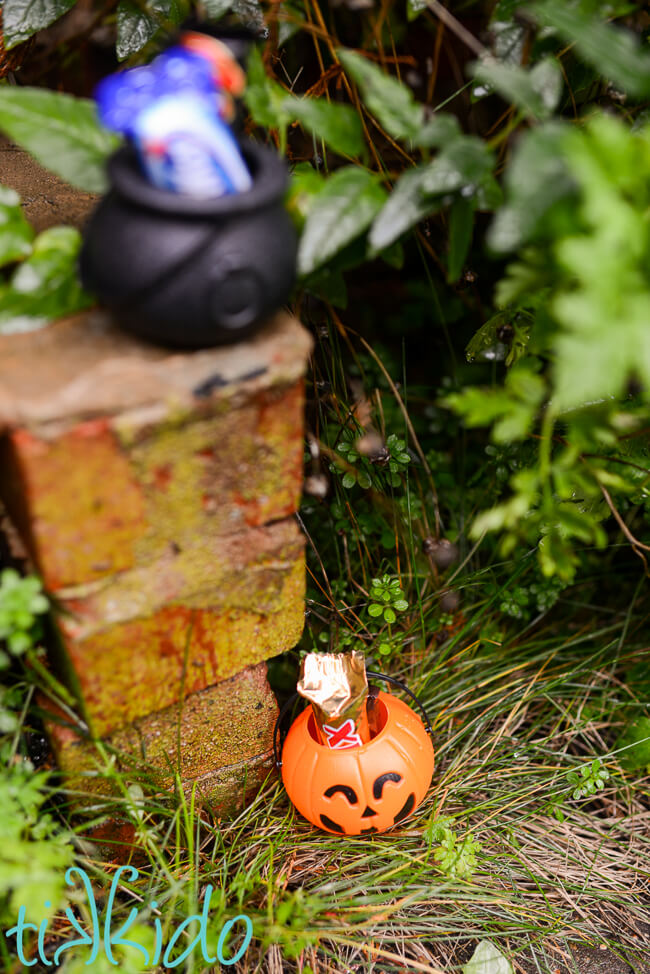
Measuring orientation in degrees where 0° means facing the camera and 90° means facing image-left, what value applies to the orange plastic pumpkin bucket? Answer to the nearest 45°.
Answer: approximately 0°
